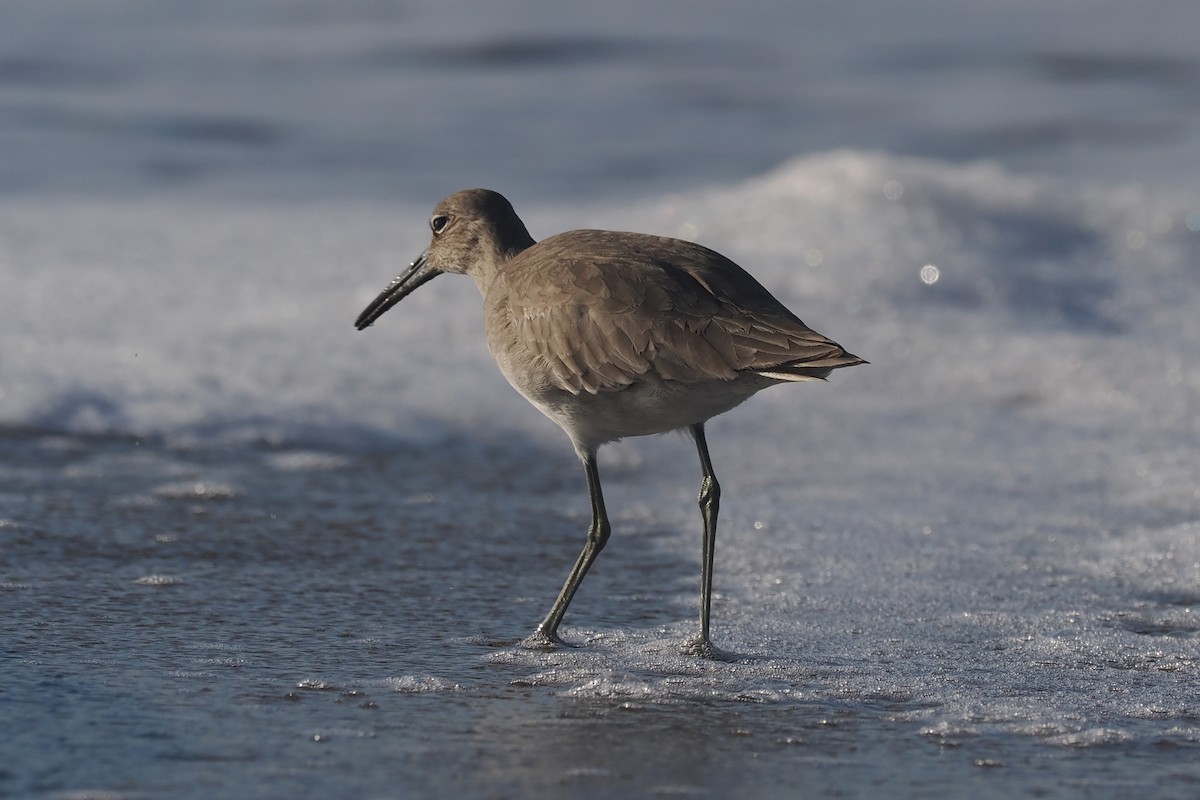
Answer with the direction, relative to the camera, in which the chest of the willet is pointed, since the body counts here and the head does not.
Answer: to the viewer's left
